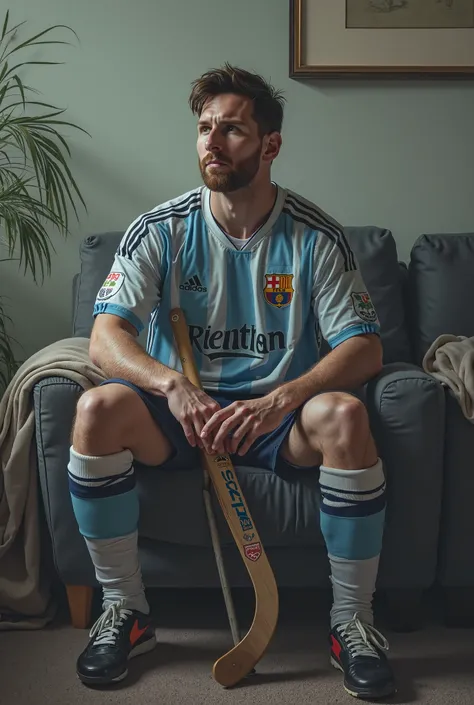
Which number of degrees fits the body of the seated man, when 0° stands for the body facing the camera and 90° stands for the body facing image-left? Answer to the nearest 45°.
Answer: approximately 0°

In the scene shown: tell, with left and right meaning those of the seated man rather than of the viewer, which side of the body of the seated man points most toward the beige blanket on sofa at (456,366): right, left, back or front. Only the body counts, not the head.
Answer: left

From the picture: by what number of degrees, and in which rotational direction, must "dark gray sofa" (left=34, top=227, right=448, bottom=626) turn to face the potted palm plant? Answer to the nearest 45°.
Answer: approximately 135° to its right

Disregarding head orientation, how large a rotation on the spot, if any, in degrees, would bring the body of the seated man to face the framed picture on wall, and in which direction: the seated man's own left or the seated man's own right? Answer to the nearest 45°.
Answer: approximately 135° to the seated man's own left

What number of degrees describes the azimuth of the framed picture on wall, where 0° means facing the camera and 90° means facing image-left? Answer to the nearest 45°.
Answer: approximately 0°

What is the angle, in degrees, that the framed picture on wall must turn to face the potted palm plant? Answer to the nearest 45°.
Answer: approximately 90° to its right

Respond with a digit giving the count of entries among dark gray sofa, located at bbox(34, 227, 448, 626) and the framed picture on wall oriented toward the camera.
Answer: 2
